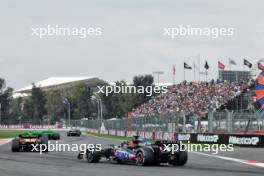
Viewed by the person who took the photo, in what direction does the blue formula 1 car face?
facing away from the viewer and to the left of the viewer

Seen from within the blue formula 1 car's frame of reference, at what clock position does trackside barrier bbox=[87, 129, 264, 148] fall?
The trackside barrier is roughly at 2 o'clock from the blue formula 1 car.
